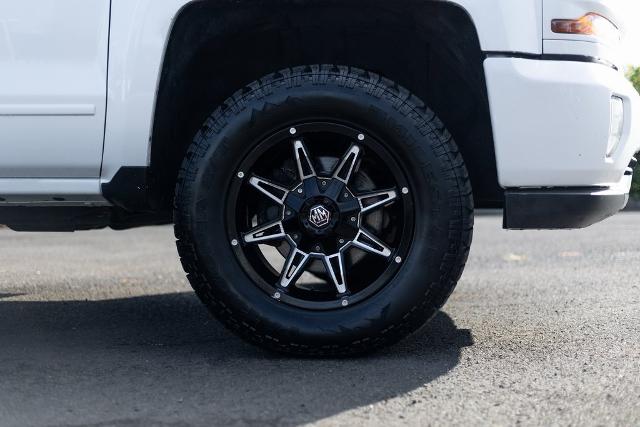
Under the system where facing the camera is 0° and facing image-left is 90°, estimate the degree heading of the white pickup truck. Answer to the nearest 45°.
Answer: approximately 270°
